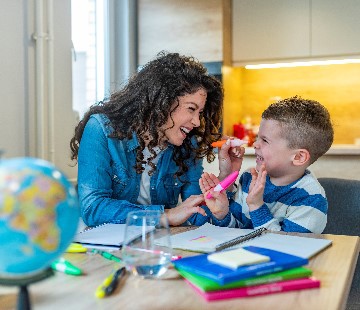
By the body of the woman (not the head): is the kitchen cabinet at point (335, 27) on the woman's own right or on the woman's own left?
on the woman's own left

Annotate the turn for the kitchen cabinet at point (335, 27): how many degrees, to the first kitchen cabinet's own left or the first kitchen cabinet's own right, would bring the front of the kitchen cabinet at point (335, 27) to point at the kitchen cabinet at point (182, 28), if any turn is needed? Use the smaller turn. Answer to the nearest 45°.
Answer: approximately 90° to the first kitchen cabinet's own right

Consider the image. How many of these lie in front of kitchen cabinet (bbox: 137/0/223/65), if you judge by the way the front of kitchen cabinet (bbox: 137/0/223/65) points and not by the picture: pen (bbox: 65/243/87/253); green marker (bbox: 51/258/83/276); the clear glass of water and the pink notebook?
4

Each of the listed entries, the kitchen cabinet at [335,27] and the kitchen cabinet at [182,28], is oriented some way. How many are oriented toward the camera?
2

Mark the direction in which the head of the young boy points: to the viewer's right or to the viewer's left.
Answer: to the viewer's left

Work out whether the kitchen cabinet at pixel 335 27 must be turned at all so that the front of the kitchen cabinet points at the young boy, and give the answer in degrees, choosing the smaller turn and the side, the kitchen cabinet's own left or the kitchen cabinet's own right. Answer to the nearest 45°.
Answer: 0° — it already faces them

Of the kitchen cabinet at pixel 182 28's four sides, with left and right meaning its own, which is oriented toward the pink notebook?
front

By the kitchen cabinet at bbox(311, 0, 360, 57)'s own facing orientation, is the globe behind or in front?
in front

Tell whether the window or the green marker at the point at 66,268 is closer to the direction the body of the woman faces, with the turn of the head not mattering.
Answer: the green marker

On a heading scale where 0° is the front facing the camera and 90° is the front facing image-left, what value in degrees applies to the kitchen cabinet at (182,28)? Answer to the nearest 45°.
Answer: approximately 0°

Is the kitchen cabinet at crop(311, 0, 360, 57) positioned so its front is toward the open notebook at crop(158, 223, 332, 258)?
yes

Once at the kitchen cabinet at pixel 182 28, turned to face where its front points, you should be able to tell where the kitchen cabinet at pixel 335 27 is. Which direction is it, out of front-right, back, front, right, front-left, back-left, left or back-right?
left

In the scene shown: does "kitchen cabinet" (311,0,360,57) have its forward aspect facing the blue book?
yes
